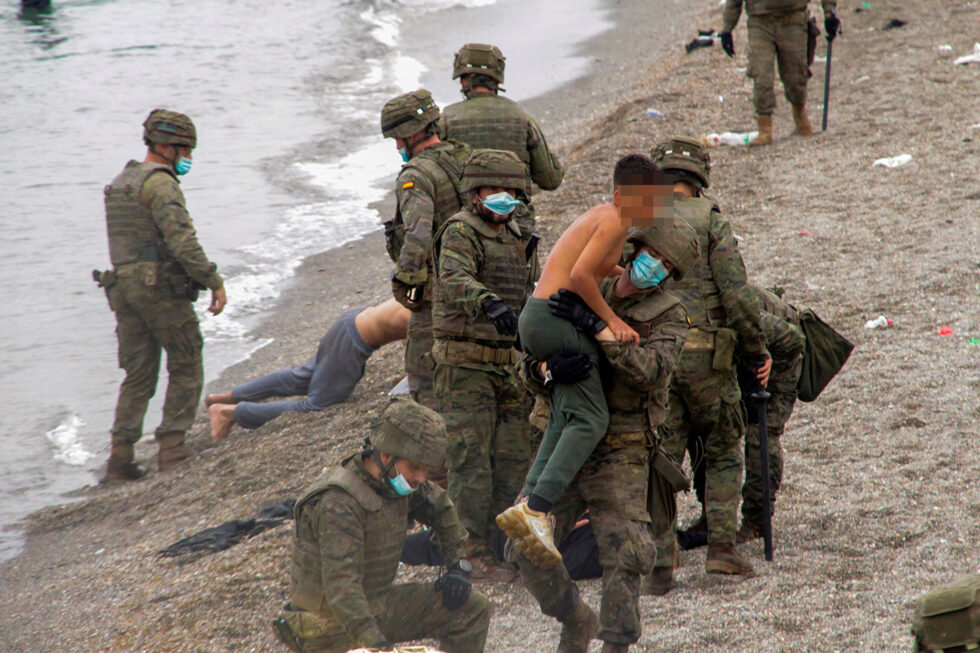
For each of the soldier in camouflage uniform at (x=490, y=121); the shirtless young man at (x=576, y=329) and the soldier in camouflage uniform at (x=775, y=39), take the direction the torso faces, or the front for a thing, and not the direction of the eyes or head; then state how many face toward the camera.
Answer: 1

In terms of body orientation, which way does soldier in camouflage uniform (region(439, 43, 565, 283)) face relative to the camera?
away from the camera

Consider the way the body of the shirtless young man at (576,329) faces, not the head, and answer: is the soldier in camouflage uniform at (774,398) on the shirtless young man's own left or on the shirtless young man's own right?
on the shirtless young man's own left

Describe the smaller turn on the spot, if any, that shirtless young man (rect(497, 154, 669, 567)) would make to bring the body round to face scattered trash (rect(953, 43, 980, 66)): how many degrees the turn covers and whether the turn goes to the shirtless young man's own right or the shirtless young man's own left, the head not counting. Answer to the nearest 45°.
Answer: approximately 45° to the shirtless young man's own left

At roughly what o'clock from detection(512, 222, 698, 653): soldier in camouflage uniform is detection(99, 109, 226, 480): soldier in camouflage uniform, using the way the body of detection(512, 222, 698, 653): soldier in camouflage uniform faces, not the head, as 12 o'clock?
detection(99, 109, 226, 480): soldier in camouflage uniform is roughly at 3 o'clock from detection(512, 222, 698, 653): soldier in camouflage uniform.

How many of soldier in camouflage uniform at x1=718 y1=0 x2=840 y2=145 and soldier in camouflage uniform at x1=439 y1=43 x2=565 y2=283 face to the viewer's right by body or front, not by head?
0

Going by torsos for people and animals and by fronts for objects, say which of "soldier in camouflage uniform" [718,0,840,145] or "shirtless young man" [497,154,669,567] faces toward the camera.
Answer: the soldier in camouflage uniform

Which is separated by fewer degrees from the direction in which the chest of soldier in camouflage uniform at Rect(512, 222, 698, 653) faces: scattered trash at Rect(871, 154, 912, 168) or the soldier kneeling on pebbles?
the soldier kneeling on pebbles

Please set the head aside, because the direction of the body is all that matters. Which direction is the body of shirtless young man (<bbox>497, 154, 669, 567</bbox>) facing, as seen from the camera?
to the viewer's right

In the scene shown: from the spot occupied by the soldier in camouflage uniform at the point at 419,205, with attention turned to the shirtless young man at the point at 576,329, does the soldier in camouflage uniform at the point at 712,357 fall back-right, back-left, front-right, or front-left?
front-left

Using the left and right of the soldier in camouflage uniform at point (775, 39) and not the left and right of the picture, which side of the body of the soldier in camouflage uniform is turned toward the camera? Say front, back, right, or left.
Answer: front

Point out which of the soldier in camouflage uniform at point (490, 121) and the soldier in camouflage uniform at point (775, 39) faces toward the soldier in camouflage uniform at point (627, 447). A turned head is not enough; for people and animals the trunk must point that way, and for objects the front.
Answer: the soldier in camouflage uniform at point (775, 39)

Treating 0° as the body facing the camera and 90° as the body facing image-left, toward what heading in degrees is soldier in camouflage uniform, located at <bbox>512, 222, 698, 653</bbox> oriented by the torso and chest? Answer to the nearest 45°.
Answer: approximately 45°

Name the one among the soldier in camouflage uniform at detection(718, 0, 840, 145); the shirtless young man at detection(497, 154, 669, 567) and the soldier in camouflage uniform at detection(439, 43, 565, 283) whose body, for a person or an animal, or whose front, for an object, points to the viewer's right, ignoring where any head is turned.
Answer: the shirtless young man

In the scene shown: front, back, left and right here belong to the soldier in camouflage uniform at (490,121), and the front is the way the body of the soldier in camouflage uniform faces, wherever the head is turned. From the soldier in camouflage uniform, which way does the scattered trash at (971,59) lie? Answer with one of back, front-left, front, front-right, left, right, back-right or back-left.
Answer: front-right
